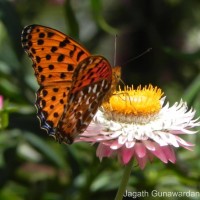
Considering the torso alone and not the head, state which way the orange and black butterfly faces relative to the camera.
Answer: to the viewer's right

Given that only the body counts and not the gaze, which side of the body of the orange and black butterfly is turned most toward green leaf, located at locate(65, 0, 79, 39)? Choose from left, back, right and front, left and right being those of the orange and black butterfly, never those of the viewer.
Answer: left
